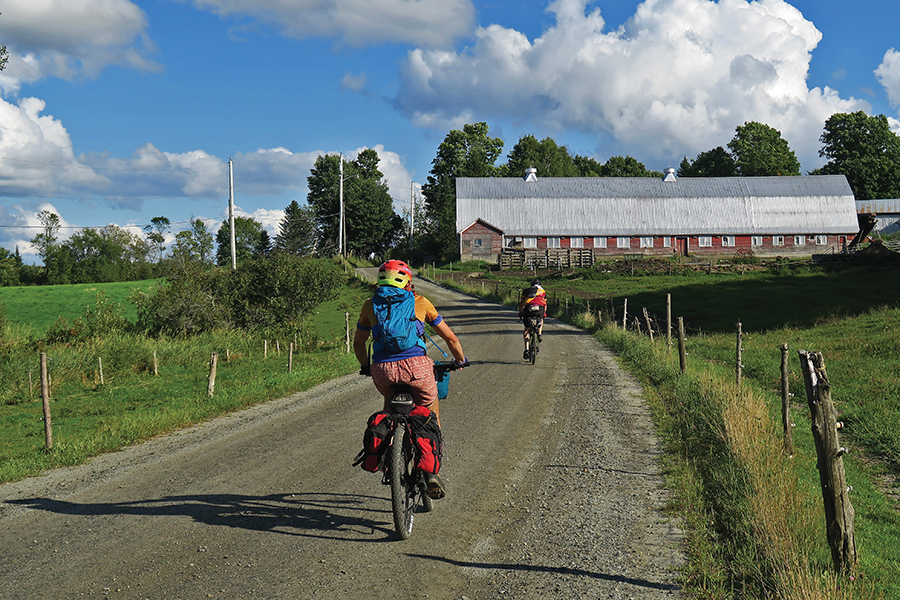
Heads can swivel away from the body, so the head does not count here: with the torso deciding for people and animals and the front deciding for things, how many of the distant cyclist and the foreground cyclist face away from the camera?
2

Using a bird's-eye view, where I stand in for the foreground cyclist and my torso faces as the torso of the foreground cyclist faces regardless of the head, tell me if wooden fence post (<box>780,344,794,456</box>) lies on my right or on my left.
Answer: on my right

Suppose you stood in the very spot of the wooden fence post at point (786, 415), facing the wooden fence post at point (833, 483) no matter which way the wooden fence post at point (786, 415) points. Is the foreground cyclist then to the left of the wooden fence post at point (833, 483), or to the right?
right

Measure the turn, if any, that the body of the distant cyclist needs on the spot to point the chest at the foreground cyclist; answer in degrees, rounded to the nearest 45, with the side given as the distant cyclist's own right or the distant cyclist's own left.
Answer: approximately 180°

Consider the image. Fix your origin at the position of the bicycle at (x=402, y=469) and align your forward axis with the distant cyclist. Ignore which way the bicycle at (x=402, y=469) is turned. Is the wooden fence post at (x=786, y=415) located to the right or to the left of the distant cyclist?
right

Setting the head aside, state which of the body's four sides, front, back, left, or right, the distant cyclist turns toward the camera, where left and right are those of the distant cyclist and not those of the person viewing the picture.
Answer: back

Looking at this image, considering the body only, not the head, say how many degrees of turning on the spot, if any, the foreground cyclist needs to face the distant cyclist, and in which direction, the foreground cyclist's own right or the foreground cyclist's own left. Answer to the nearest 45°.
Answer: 0° — they already face them

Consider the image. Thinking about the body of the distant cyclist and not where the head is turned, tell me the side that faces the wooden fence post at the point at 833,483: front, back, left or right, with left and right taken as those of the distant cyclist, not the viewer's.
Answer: back

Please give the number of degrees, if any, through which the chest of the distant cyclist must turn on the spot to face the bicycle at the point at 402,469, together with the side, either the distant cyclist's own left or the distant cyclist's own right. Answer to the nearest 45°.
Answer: approximately 180°

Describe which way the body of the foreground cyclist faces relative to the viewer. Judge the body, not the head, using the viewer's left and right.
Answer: facing away from the viewer
